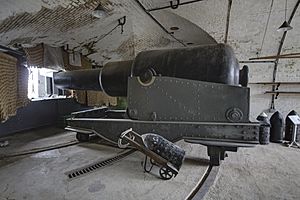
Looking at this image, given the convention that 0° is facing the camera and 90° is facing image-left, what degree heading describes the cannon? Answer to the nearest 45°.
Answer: approximately 135°
